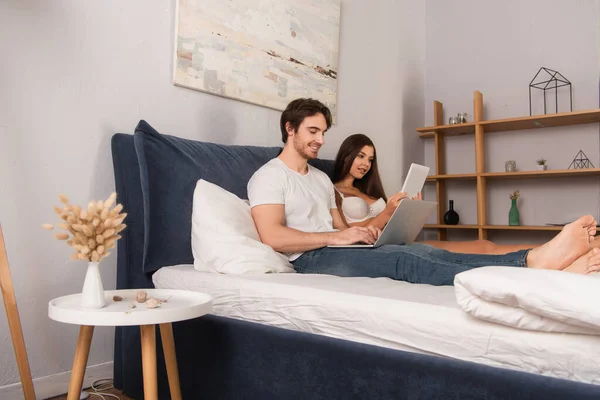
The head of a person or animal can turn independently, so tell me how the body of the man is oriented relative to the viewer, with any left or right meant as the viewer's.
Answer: facing the viewer and to the right of the viewer

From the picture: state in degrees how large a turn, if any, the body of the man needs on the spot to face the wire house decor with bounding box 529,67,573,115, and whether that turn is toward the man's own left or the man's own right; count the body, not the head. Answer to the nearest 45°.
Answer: approximately 90° to the man's own left

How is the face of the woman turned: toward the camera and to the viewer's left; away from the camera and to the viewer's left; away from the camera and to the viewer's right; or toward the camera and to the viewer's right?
toward the camera and to the viewer's right

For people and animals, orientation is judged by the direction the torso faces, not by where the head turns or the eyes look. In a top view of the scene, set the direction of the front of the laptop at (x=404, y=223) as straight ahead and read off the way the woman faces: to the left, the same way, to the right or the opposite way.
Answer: the opposite way

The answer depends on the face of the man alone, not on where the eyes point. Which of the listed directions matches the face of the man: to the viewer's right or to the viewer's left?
to the viewer's right

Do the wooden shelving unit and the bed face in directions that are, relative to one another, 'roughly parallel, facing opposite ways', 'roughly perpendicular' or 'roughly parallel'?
roughly perpendicular

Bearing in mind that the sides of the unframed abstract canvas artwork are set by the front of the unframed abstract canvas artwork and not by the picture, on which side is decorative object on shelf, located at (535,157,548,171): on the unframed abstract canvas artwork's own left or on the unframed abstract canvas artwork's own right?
on the unframed abstract canvas artwork's own left

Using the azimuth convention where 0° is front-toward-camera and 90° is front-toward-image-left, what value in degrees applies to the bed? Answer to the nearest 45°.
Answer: approximately 315°

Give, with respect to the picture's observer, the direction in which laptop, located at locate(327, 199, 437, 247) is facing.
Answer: facing away from the viewer and to the left of the viewer

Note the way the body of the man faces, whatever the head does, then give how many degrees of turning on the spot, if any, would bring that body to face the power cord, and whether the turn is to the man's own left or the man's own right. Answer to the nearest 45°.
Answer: approximately 135° to the man's own right

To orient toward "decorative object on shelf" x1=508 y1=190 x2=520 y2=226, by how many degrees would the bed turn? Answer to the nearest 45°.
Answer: approximately 90° to its left

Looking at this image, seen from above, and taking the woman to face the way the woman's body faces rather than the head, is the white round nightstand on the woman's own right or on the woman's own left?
on the woman's own right

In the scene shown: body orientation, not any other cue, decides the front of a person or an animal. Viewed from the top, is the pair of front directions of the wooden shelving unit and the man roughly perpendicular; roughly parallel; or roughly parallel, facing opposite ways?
roughly perpendicular

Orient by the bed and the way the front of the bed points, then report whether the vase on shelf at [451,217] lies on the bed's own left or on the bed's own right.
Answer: on the bed's own left
